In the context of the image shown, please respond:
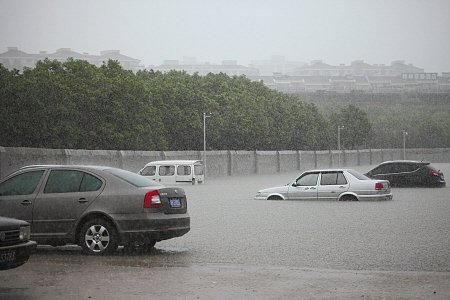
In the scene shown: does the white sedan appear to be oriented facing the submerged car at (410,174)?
no

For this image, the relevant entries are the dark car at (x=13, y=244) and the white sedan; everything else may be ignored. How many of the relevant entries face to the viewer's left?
1

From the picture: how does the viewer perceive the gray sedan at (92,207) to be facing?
facing away from the viewer and to the left of the viewer

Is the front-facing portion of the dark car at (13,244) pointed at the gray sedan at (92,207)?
no

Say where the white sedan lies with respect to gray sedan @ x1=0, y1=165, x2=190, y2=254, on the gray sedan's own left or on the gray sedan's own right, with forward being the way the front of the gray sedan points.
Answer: on the gray sedan's own right

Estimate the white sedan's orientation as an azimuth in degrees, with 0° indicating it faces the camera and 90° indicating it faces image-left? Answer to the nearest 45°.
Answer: approximately 90°

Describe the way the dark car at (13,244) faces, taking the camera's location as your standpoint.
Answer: facing the viewer and to the right of the viewer

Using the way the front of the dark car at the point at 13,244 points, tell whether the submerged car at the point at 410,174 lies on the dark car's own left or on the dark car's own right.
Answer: on the dark car's own left

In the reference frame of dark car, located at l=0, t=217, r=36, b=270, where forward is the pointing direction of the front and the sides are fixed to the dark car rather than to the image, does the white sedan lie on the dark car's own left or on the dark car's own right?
on the dark car's own left

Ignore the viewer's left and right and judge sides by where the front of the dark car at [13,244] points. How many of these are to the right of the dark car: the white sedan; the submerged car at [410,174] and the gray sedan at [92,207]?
0
